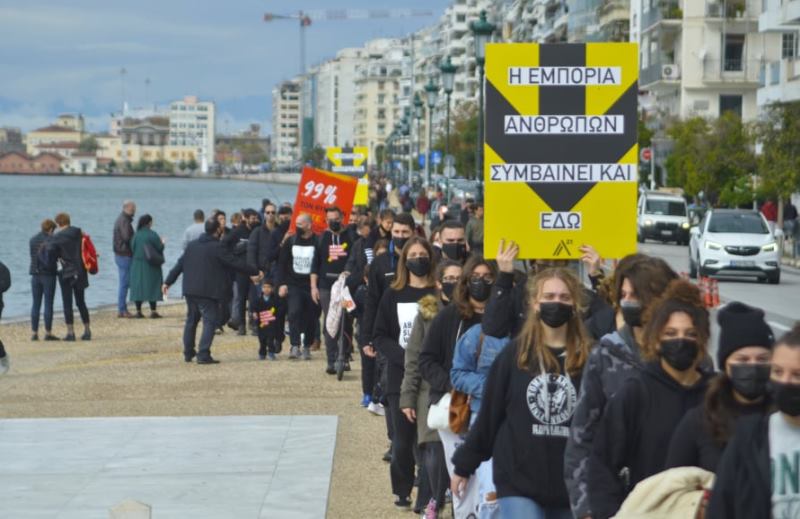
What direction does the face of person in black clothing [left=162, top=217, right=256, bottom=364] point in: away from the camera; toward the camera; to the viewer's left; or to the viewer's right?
away from the camera

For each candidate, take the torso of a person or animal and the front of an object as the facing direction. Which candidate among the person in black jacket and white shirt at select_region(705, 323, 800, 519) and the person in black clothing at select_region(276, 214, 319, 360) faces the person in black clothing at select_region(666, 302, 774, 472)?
the person in black clothing at select_region(276, 214, 319, 360)

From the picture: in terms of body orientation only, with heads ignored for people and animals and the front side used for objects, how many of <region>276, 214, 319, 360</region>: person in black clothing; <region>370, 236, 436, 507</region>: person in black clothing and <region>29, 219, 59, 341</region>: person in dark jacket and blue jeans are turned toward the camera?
2

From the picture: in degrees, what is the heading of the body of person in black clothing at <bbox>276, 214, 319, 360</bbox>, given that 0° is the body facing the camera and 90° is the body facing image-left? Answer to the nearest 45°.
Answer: approximately 0°
